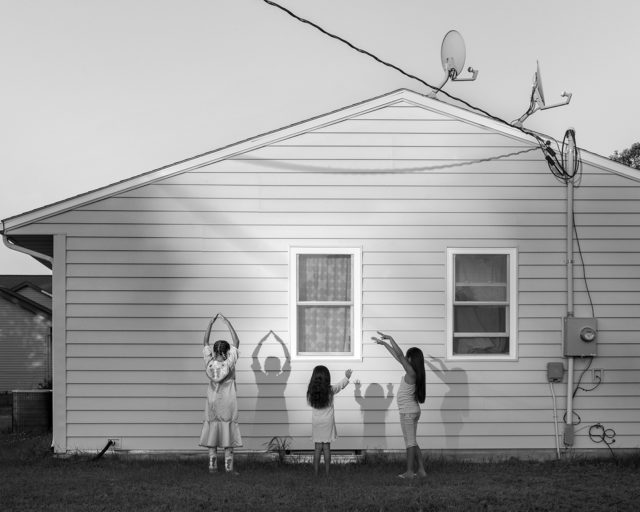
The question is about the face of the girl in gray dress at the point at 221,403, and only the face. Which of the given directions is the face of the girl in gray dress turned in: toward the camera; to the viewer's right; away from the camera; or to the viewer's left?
away from the camera

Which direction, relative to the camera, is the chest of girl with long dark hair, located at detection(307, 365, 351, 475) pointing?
away from the camera

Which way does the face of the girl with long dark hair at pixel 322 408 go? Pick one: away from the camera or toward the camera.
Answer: away from the camera

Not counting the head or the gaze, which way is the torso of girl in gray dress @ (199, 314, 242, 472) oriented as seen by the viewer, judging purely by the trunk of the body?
away from the camera
